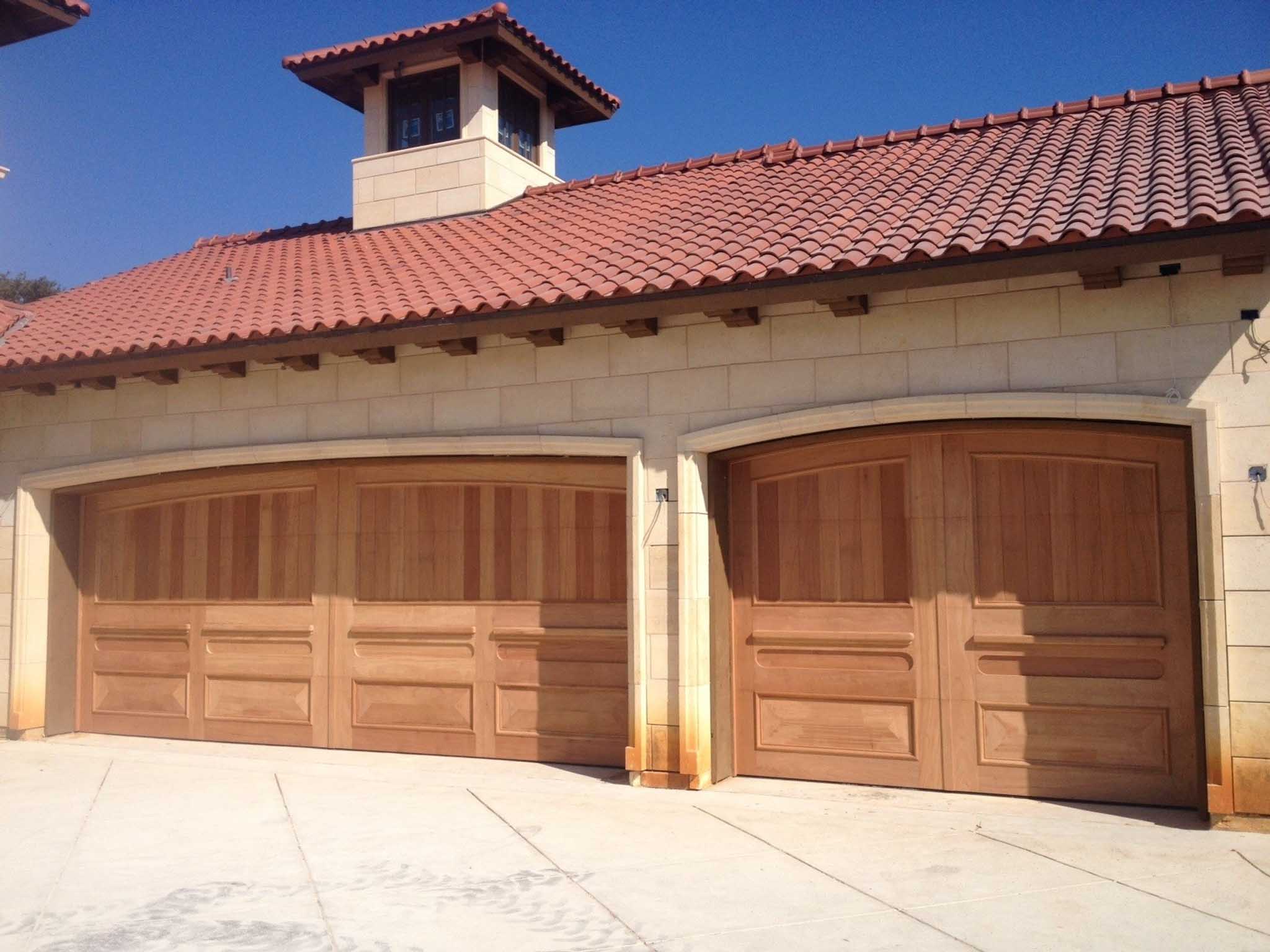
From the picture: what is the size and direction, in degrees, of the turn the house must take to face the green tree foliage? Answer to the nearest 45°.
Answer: approximately 90° to its right

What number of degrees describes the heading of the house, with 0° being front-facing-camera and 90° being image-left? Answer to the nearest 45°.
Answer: approximately 45°
